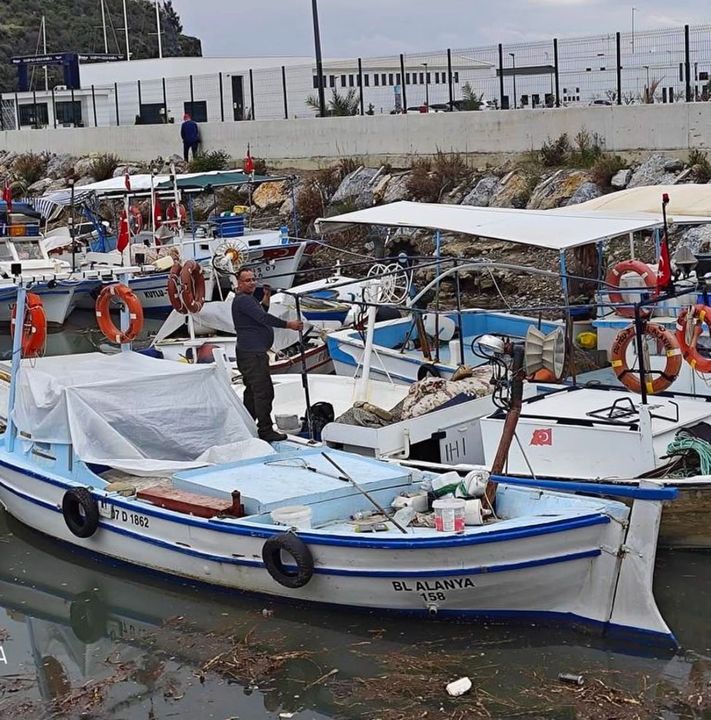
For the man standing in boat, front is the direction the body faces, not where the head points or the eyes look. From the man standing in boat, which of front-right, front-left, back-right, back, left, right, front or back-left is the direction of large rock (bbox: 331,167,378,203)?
left

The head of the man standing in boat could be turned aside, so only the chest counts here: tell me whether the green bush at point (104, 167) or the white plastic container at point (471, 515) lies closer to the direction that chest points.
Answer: the white plastic container

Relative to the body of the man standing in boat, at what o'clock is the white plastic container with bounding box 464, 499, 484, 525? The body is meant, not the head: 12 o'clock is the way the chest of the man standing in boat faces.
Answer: The white plastic container is roughly at 2 o'clock from the man standing in boat.

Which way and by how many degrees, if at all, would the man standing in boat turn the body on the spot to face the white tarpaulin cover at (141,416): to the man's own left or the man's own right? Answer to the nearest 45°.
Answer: approximately 135° to the man's own right

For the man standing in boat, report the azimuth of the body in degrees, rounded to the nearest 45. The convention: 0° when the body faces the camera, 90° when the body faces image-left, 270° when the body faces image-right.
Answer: approximately 270°

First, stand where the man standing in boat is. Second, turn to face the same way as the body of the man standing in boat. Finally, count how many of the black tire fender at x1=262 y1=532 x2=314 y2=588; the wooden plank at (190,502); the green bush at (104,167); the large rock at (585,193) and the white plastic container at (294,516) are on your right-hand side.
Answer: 3

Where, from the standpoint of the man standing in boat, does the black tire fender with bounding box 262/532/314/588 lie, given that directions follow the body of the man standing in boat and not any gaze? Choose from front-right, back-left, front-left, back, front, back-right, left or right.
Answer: right

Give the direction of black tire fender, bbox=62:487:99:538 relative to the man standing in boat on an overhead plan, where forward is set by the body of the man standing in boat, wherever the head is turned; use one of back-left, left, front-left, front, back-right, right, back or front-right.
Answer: back-right

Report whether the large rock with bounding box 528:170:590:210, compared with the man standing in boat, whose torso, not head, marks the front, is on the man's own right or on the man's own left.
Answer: on the man's own left

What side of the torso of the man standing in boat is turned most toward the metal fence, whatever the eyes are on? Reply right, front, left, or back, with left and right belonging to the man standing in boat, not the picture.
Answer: left

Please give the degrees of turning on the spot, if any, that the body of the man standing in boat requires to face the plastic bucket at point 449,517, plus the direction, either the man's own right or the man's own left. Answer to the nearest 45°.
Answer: approximately 90° to the man's own right

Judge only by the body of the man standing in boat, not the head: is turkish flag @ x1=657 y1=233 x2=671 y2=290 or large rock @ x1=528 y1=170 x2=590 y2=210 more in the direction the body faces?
the turkish flag

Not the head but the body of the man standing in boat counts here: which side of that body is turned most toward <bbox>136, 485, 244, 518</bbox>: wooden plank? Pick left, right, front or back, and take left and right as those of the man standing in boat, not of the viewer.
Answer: right

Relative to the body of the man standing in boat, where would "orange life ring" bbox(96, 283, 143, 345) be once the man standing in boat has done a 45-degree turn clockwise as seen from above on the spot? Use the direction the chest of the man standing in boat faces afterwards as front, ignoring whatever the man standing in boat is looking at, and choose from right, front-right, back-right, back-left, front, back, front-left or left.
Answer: back
